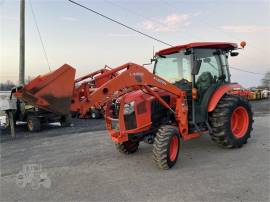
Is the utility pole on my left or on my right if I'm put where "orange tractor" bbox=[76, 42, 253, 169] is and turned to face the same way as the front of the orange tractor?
on my right

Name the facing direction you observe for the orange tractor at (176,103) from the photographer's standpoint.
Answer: facing the viewer and to the left of the viewer
